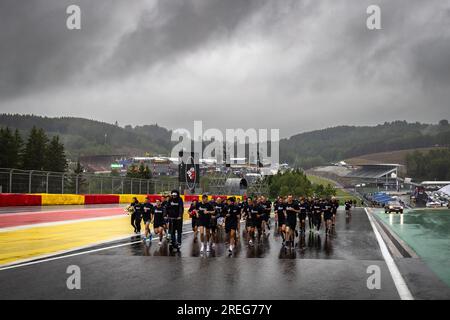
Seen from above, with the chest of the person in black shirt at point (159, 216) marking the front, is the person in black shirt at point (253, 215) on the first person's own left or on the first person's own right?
on the first person's own left

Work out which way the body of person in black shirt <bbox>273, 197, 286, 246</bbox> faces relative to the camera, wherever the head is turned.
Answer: toward the camera

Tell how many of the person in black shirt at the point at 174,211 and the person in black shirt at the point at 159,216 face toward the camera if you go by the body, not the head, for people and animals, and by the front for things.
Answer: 2

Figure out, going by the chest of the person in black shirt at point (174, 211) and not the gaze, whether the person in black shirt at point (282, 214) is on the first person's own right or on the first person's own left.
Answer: on the first person's own left

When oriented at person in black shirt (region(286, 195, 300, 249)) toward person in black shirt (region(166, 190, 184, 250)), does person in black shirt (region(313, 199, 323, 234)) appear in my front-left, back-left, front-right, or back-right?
back-right

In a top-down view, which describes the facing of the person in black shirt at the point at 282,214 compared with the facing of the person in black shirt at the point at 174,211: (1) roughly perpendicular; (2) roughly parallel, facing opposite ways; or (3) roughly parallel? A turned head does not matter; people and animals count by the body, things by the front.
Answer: roughly parallel

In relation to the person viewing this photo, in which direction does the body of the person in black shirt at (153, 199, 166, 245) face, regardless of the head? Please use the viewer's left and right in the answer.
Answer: facing the viewer

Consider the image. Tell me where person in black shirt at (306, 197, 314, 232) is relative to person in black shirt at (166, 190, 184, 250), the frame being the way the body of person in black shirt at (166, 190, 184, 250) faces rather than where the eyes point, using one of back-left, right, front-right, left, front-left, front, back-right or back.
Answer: back-left

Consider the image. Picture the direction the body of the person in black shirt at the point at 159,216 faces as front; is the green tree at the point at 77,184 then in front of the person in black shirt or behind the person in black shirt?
behind

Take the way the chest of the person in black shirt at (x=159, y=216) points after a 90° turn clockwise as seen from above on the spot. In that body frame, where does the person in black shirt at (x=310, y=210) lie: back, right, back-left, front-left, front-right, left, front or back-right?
back-right

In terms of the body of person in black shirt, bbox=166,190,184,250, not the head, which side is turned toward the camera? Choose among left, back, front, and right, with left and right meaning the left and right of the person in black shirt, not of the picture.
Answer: front

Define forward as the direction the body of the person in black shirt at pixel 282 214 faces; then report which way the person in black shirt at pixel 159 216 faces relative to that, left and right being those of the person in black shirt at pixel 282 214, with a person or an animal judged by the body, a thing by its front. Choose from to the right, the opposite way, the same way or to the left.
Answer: the same way
